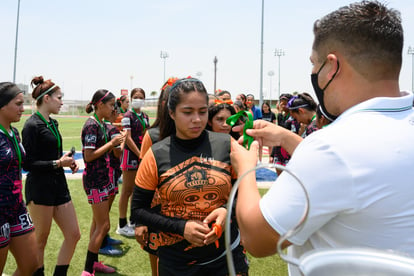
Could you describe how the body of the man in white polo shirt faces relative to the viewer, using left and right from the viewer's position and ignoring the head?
facing away from the viewer and to the left of the viewer

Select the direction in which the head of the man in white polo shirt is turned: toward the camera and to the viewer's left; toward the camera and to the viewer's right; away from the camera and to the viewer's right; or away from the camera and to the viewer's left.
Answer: away from the camera and to the viewer's left
